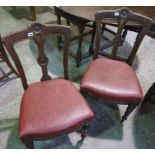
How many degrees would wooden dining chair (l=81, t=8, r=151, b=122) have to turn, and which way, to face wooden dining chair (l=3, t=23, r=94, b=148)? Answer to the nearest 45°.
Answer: approximately 45° to its right

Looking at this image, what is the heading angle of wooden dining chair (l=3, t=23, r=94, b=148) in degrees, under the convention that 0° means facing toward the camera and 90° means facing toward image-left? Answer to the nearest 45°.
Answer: approximately 0°

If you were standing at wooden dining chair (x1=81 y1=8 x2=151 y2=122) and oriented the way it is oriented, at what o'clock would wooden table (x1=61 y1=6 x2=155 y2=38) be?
The wooden table is roughly at 5 o'clock from the wooden dining chair.

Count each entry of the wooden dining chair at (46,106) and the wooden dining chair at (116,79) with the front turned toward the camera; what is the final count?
2

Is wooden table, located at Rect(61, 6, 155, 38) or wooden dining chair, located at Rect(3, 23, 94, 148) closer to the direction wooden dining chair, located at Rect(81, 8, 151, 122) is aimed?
the wooden dining chair

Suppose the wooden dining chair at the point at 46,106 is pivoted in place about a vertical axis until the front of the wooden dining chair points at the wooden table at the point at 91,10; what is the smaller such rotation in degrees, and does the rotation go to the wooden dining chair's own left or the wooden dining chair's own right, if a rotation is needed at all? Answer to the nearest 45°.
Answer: approximately 135° to the wooden dining chair's own left

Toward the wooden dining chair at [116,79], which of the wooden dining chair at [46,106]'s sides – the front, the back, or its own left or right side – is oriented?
left
